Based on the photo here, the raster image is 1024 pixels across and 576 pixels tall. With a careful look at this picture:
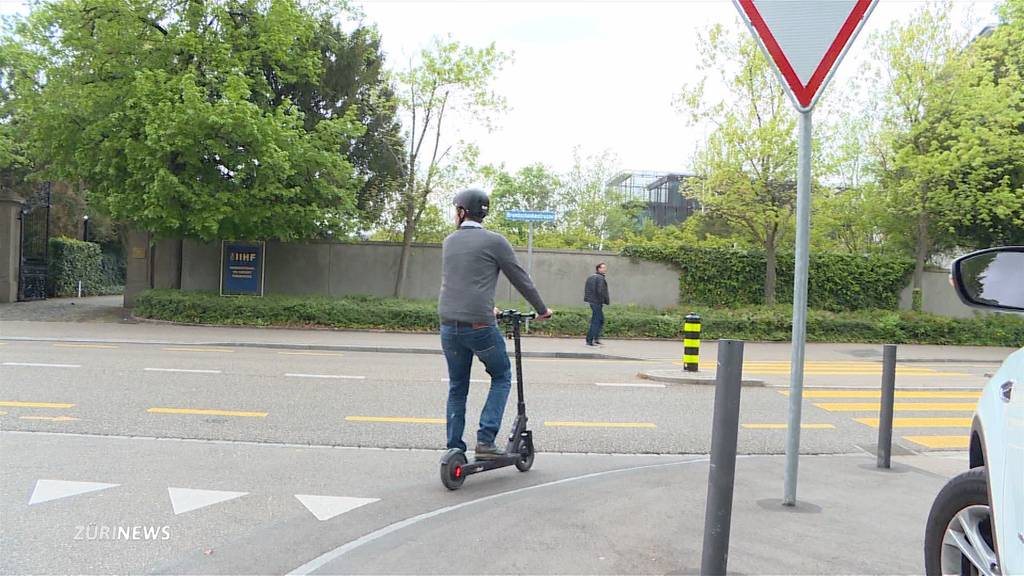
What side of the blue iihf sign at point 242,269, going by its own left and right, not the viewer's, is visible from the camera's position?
front

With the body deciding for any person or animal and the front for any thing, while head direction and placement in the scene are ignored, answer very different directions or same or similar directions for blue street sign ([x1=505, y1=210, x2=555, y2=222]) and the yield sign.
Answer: same or similar directions

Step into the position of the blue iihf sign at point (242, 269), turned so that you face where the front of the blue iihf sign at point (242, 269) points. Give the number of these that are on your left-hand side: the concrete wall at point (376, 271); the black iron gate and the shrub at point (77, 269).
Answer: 1

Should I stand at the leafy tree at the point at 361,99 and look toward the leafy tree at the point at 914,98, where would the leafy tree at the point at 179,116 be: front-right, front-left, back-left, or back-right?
back-right

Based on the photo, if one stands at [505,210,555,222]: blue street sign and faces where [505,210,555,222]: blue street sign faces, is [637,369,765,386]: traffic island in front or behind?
in front

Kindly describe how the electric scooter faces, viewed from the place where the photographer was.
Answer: facing away from the viewer and to the right of the viewer

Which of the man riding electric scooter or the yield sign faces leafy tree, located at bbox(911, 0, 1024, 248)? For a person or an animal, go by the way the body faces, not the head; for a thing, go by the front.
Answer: the man riding electric scooter

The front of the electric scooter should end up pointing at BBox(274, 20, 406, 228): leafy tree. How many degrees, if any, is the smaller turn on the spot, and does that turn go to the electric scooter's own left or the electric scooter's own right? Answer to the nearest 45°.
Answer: approximately 45° to the electric scooter's own left

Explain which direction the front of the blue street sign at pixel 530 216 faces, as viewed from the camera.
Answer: facing the viewer

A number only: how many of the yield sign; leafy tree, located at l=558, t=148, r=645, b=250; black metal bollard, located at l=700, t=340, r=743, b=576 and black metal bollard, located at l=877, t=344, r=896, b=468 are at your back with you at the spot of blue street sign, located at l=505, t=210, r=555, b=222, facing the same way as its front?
1

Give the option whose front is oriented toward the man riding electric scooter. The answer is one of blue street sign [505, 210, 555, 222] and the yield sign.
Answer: the blue street sign

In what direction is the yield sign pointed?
toward the camera

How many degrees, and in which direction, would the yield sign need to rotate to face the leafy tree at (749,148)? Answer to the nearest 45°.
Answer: approximately 180°

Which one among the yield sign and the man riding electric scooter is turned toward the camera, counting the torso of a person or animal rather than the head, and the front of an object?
the yield sign

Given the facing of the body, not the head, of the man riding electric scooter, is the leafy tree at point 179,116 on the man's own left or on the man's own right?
on the man's own left

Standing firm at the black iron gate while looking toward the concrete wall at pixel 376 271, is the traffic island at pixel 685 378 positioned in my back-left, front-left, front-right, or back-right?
front-right

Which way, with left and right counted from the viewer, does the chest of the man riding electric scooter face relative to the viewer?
facing away from the viewer and to the right of the viewer

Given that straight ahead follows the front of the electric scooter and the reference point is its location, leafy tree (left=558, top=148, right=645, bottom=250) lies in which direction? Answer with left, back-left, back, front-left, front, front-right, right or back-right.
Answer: front-left
